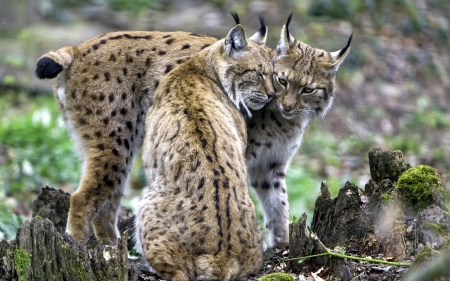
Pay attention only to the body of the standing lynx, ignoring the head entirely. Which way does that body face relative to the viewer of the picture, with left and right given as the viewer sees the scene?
facing to the right of the viewer

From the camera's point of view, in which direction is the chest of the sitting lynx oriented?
away from the camera

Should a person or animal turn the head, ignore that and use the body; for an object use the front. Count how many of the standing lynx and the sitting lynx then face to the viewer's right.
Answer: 1

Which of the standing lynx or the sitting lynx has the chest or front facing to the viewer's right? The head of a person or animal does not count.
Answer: the standing lynx

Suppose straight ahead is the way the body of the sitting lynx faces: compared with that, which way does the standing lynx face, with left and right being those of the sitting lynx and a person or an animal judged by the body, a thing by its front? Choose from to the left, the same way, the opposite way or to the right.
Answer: to the right

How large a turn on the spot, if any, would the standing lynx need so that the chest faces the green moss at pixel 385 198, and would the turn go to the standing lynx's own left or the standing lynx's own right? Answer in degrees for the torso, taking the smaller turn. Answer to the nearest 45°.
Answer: approximately 45° to the standing lynx's own right

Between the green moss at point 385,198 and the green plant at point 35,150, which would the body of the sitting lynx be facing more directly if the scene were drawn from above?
the green plant
